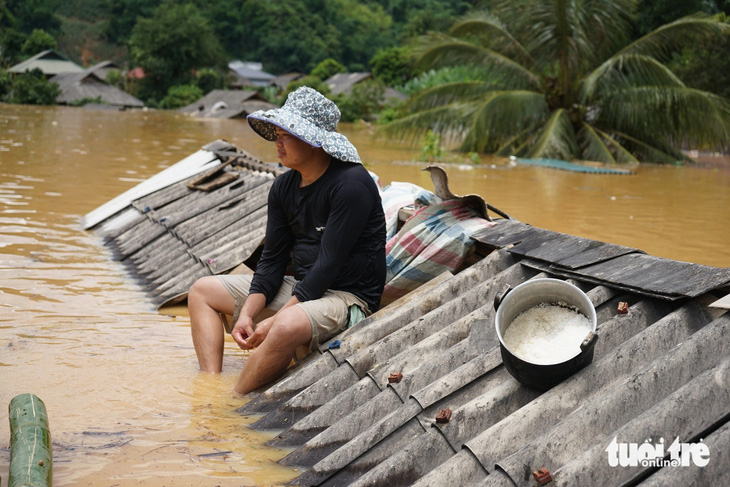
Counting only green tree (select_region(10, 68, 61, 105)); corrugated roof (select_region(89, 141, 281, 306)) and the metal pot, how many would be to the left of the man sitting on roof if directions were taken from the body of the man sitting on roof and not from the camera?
1

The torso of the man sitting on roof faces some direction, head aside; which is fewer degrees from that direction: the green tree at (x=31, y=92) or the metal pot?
the metal pot

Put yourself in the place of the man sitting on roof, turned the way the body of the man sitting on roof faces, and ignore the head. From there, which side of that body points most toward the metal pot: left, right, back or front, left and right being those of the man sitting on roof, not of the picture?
left

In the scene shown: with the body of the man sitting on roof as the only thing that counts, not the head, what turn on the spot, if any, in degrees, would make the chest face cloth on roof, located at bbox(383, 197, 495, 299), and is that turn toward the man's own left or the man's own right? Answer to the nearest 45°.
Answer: approximately 180°

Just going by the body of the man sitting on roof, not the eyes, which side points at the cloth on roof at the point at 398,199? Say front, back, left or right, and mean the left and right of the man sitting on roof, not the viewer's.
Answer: back

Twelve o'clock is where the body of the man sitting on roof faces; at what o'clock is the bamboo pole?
The bamboo pole is roughly at 12 o'clock from the man sitting on roof.

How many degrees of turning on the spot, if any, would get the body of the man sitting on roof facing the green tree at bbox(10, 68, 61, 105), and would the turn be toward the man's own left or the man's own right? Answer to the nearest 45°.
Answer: approximately 135° to the man's own right

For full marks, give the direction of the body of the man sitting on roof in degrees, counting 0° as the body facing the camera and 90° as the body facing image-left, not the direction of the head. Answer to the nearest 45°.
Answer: approximately 45°

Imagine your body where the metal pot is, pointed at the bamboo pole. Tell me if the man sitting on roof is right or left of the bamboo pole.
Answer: right

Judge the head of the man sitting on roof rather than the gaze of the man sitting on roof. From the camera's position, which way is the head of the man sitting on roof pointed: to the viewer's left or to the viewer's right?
to the viewer's left
